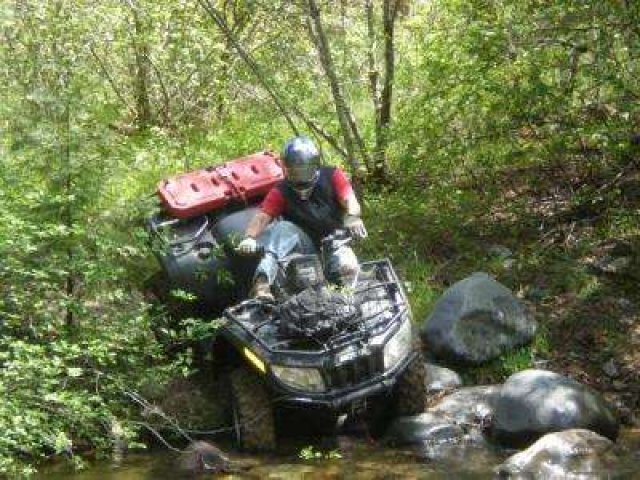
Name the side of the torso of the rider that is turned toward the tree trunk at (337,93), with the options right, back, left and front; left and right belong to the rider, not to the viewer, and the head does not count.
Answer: back

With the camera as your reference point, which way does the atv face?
facing the viewer and to the right of the viewer

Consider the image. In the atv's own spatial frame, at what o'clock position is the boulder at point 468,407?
The boulder is roughly at 10 o'clock from the atv.

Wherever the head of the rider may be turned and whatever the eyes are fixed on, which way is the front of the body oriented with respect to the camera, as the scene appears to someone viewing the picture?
toward the camera

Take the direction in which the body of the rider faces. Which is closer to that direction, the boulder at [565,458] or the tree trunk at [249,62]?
the boulder

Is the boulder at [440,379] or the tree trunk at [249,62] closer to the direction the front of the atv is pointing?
the boulder

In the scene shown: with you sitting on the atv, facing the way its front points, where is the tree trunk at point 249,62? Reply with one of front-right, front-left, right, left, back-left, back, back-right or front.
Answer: back-left

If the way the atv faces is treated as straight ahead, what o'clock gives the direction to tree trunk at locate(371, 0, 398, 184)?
The tree trunk is roughly at 8 o'clock from the atv.
